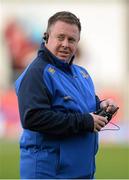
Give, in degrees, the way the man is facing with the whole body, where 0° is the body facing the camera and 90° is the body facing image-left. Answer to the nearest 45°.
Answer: approximately 315°
